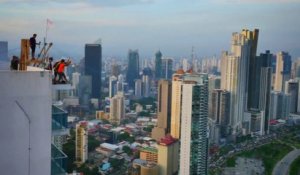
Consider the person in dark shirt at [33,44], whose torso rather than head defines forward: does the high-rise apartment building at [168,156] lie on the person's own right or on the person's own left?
on the person's own left

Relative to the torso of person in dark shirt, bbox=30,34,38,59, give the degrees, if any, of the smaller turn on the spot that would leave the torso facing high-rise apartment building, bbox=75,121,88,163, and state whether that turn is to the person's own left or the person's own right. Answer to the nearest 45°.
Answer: approximately 90° to the person's own left

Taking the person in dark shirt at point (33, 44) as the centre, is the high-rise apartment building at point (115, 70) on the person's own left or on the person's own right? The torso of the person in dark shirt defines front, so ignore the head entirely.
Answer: on the person's own left

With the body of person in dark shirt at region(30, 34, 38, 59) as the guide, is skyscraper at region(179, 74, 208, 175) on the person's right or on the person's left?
on the person's left
